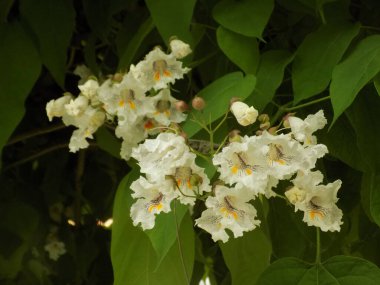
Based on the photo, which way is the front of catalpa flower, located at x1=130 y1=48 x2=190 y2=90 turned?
toward the camera

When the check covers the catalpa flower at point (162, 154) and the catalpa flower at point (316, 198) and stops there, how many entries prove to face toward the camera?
2

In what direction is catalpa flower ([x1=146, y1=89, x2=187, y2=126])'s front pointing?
toward the camera

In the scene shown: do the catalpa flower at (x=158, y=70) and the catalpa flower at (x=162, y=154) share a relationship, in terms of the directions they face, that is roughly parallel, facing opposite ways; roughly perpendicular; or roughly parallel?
roughly parallel

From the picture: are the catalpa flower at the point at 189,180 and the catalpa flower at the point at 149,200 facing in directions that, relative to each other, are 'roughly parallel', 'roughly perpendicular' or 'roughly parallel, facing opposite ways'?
roughly parallel

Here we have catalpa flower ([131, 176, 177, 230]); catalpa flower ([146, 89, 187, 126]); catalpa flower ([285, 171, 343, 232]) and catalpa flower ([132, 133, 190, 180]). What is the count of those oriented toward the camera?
4

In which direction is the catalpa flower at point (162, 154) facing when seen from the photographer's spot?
facing the viewer
